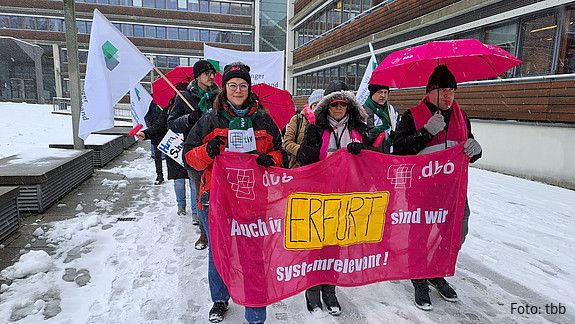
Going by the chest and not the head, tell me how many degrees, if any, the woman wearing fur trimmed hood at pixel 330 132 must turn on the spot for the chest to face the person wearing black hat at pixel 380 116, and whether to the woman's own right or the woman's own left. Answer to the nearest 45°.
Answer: approximately 135° to the woman's own left

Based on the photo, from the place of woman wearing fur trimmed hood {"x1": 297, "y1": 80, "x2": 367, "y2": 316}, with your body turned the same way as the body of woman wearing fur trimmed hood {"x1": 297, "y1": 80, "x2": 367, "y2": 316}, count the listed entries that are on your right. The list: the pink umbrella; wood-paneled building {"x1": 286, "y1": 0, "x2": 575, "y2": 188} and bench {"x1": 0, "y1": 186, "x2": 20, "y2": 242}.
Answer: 1

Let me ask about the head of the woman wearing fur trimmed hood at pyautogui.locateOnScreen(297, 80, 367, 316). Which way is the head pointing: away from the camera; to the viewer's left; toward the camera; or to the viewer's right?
toward the camera

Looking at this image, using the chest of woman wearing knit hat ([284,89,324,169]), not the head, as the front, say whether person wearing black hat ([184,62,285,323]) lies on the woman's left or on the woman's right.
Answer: on the woman's right

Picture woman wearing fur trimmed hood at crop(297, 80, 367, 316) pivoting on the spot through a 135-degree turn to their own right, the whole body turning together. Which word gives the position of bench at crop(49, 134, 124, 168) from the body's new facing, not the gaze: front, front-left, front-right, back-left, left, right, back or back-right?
front

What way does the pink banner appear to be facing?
toward the camera

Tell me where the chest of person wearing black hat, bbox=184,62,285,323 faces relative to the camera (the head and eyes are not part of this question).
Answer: toward the camera

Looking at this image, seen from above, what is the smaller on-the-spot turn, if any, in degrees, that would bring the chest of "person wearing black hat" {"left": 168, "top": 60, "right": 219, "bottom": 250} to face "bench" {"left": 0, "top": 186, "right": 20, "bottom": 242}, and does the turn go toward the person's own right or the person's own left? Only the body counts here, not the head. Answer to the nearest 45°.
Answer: approximately 135° to the person's own right

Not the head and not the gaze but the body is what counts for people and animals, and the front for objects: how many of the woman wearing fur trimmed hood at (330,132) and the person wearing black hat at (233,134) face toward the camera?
2

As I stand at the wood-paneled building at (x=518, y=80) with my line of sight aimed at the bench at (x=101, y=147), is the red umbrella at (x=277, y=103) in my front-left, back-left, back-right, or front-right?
front-left
